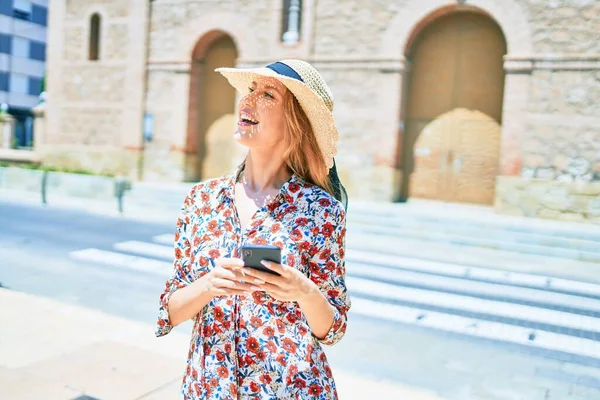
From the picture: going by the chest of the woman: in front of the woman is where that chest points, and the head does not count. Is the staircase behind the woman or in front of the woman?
behind

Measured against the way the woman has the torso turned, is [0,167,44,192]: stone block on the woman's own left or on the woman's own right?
on the woman's own right

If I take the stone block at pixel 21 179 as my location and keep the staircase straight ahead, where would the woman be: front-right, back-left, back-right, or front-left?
front-right

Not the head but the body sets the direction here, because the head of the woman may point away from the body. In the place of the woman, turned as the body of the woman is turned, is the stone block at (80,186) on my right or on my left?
on my right

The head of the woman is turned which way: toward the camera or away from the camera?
toward the camera

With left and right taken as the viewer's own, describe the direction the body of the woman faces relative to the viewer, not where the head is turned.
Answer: facing the viewer and to the left of the viewer
